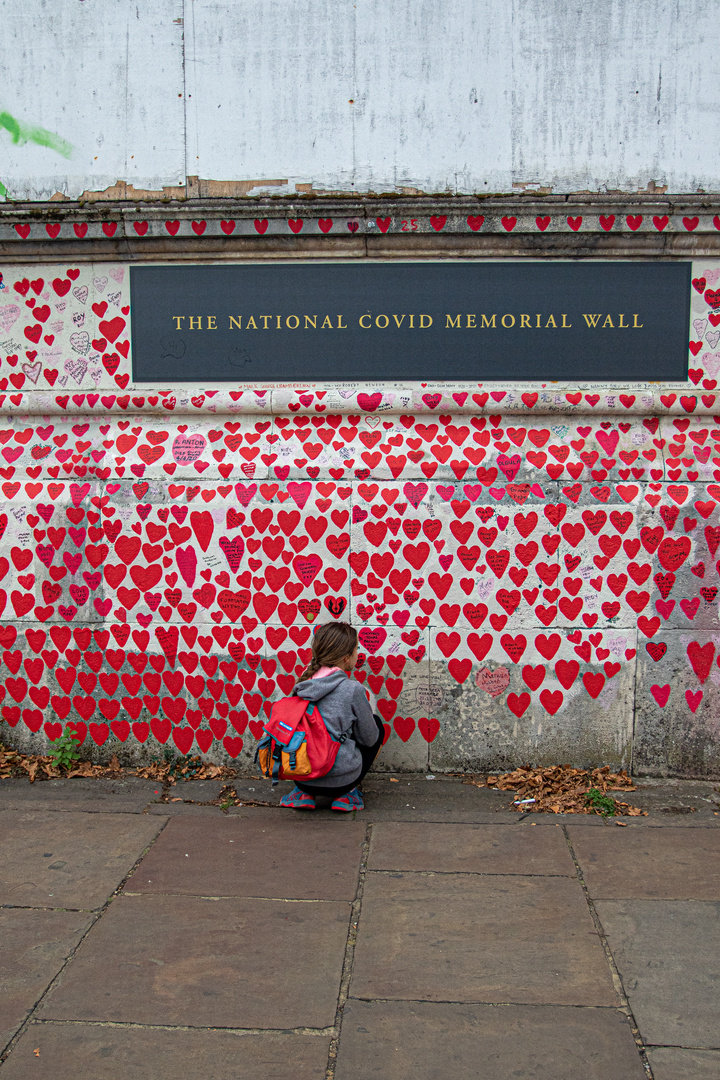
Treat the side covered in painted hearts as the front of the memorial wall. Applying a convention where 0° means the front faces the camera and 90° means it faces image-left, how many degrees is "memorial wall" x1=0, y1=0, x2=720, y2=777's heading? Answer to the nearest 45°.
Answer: approximately 0°

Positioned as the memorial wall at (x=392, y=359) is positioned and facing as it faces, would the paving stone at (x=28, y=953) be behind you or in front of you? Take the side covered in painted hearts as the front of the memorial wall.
in front

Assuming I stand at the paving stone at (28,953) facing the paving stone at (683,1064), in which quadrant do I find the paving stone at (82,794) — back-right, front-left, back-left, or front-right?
back-left

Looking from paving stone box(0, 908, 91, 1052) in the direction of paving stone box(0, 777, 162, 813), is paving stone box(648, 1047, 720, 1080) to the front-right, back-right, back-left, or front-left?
back-right

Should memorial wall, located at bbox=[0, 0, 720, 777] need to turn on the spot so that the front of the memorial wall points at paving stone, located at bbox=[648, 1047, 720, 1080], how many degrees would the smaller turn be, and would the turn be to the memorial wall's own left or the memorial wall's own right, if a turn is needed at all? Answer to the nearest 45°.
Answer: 0° — it already faces it
